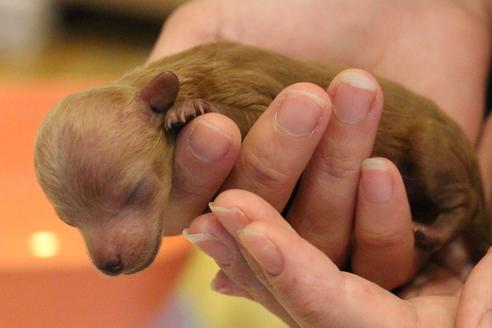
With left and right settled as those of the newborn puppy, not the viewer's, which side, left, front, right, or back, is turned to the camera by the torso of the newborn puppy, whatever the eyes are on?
left
